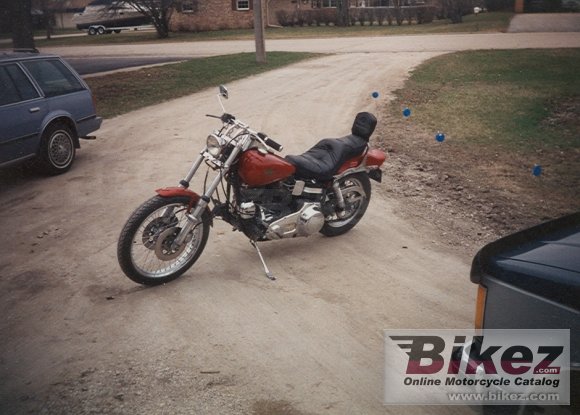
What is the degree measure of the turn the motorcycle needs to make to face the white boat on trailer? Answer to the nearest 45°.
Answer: approximately 135° to its right

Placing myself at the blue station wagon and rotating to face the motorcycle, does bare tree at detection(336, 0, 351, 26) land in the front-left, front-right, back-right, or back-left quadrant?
back-left

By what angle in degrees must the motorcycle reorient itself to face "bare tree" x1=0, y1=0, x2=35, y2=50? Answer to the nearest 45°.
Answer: approximately 90° to its right

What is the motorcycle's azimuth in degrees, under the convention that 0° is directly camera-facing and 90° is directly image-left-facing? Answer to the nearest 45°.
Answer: approximately 45°

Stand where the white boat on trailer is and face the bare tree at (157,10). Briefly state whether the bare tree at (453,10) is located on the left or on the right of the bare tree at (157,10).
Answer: left

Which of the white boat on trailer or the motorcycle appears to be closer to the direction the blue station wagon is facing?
the motorcycle
